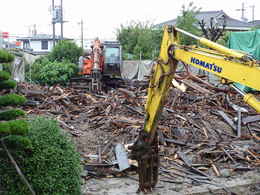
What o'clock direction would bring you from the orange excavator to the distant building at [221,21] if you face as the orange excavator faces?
The distant building is roughly at 7 o'clock from the orange excavator.

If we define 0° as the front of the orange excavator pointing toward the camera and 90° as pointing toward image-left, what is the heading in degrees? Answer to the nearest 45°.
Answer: approximately 0°

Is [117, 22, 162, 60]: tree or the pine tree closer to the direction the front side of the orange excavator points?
the pine tree

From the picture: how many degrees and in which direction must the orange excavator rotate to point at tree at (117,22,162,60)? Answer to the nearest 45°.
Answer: approximately 180°

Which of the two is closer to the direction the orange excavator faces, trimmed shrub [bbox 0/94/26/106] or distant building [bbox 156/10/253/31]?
the trimmed shrub

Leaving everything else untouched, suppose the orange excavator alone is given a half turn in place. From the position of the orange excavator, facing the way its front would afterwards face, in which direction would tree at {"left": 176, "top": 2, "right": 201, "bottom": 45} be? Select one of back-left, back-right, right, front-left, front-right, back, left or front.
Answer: front-right

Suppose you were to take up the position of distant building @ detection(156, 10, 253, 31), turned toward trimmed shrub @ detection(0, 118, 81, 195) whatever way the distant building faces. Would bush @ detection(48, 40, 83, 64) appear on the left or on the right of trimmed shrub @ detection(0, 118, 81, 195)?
right

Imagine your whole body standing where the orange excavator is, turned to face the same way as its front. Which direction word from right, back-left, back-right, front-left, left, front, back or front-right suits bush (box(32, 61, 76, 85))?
back-right
